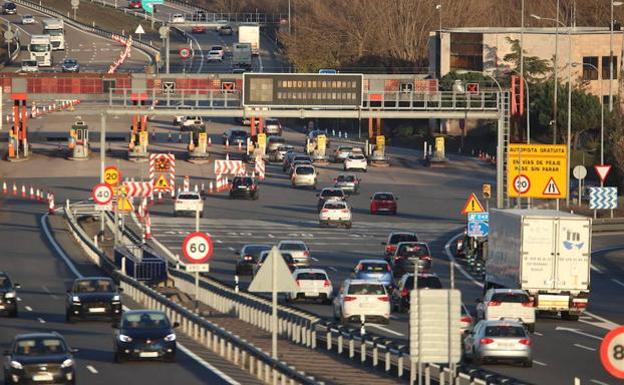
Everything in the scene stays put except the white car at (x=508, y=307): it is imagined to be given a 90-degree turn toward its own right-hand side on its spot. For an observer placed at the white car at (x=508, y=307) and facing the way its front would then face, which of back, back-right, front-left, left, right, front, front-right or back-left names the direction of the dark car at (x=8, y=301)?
back

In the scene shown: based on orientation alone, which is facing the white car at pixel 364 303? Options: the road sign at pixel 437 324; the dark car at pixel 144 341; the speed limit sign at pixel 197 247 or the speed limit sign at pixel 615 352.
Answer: the road sign

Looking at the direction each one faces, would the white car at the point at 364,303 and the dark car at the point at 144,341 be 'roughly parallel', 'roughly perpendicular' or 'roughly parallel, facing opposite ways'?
roughly parallel, facing opposite ways

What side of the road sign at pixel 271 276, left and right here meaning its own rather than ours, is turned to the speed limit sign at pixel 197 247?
front

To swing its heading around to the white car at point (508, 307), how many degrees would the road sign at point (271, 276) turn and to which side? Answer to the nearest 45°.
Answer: approximately 45° to its right

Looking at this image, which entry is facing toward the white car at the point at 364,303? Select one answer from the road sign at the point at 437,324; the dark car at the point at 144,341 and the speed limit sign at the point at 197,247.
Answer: the road sign

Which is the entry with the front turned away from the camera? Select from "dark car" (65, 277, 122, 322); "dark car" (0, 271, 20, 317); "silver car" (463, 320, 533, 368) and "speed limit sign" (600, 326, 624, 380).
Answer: the silver car

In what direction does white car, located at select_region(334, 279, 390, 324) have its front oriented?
away from the camera

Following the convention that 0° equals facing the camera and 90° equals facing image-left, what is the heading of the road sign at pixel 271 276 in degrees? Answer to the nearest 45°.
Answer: approximately 180°

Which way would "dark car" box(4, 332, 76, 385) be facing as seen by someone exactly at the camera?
facing the viewer

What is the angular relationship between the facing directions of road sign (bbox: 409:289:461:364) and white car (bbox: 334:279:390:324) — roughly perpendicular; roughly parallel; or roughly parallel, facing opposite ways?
roughly parallel

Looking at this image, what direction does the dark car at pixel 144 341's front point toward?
toward the camera

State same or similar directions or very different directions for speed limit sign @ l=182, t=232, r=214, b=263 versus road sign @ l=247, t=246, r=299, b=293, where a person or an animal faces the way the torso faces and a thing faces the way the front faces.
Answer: very different directions

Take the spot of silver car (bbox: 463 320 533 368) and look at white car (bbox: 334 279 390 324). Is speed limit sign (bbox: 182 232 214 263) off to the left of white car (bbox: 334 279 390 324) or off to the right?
left

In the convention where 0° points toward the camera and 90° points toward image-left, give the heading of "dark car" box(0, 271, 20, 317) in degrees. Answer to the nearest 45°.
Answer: approximately 0°

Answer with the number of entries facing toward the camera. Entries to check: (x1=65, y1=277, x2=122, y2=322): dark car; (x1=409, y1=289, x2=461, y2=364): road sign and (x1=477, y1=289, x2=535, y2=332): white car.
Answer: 1
